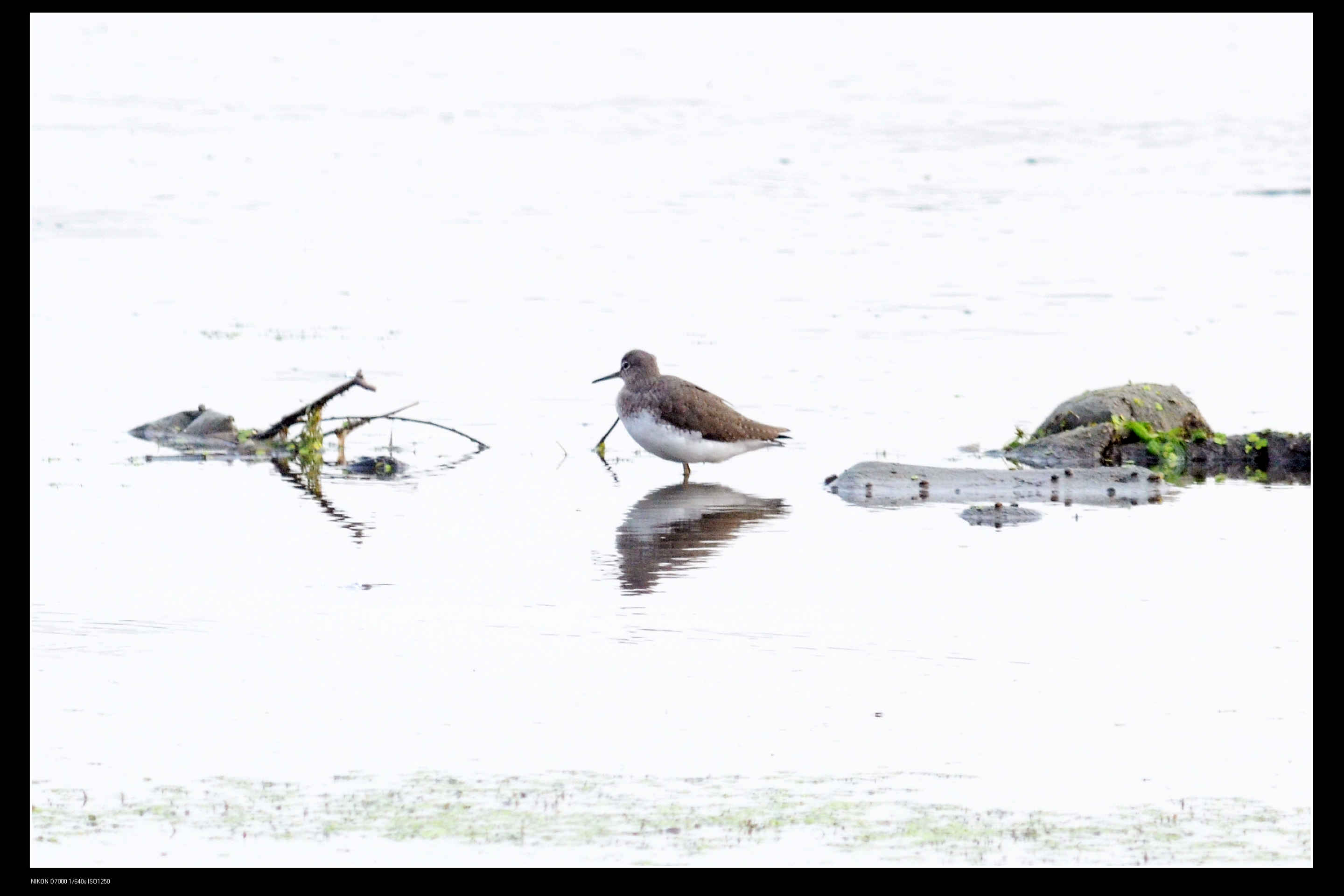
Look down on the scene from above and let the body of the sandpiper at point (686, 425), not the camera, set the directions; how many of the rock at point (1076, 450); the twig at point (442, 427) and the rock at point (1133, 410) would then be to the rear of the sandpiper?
2

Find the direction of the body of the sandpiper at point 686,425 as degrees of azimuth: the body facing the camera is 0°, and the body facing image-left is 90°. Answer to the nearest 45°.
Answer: approximately 90°

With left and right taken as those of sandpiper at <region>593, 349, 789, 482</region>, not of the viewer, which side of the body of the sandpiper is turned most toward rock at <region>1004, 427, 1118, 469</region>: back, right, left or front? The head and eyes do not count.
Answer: back

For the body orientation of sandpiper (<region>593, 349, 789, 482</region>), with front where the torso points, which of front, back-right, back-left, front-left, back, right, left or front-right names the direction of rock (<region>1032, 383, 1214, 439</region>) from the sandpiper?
back

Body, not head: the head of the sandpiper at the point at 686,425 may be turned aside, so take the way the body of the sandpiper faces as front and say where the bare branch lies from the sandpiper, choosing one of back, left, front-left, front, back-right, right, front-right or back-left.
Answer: front

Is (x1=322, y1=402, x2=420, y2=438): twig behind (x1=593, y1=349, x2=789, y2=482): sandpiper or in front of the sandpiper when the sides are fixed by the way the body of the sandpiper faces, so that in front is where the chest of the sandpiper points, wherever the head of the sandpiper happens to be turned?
in front

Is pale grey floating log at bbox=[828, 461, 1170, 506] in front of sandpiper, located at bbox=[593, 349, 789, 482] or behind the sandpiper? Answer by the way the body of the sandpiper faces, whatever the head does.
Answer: behind

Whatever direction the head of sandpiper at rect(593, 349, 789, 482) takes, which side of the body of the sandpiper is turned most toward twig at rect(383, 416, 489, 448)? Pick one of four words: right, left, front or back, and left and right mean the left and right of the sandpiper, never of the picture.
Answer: front

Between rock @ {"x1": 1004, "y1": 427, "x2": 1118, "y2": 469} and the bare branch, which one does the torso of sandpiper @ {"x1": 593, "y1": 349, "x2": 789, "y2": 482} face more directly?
the bare branch

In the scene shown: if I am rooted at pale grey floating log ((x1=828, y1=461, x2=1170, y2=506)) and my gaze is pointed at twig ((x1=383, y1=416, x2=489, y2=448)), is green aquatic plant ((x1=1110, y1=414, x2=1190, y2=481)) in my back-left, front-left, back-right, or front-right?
back-right

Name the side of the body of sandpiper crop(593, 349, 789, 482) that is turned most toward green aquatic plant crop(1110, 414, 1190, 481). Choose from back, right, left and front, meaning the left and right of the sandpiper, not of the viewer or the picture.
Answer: back
